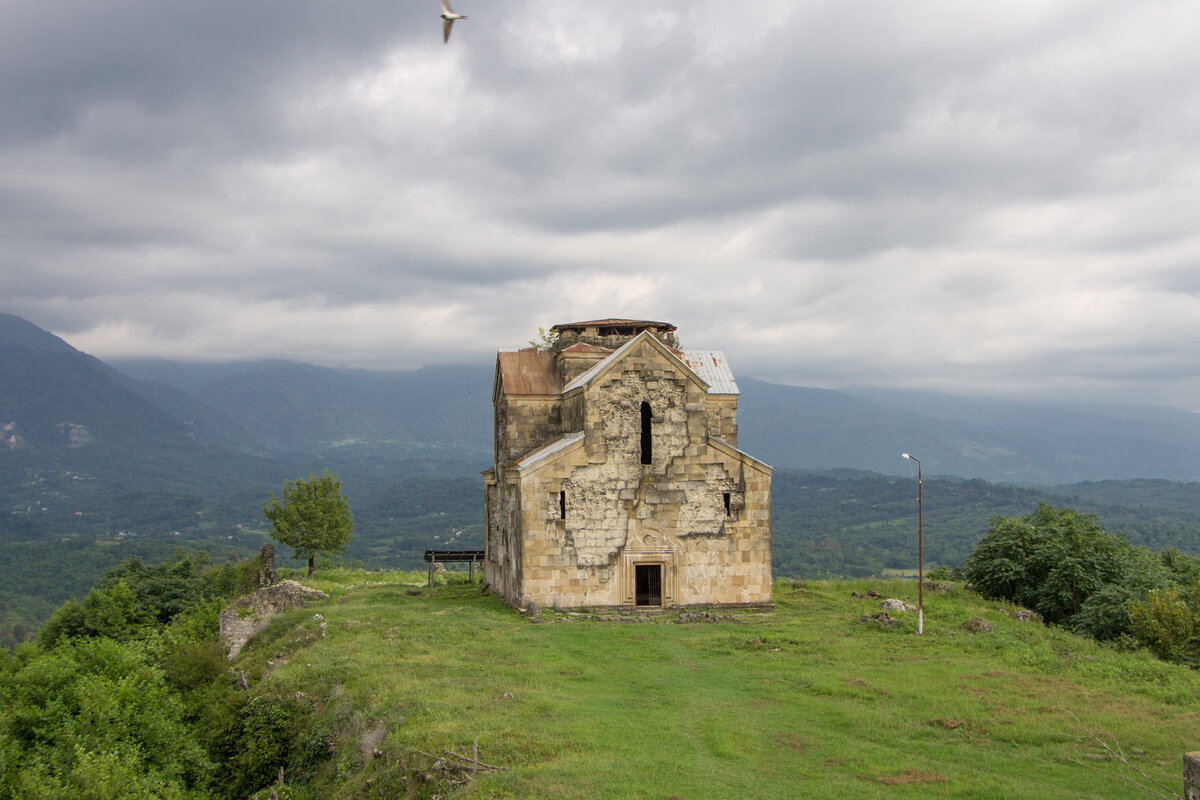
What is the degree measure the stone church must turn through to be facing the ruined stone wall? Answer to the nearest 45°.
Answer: approximately 90° to its right

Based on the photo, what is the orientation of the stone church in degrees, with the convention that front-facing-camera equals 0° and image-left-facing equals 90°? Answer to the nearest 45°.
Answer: approximately 0°

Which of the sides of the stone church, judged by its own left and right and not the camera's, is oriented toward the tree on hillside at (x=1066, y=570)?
left

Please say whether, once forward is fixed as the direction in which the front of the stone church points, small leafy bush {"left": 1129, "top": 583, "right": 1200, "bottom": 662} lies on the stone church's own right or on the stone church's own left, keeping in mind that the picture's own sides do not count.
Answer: on the stone church's own left

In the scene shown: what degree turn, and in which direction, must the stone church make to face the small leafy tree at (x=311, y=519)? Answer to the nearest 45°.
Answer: approximately 135° to its right

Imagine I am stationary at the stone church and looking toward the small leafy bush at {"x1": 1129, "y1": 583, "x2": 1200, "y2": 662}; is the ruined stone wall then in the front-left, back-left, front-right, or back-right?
back-right
